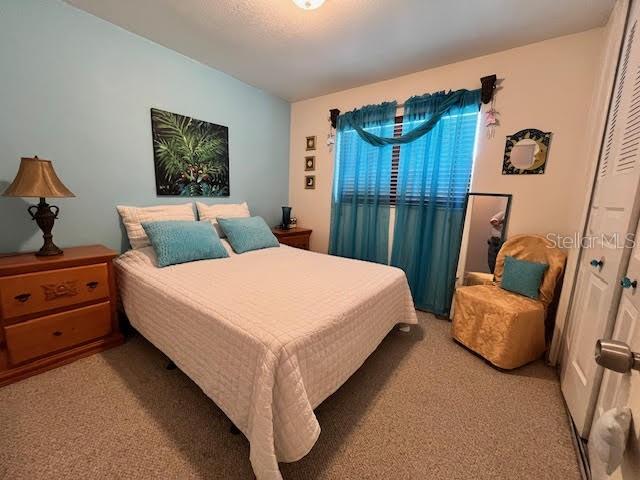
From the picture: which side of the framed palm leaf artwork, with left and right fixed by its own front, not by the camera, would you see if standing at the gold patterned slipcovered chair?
front

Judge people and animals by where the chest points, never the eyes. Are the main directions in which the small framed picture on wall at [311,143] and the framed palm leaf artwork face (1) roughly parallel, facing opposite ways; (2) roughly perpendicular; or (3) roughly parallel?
roughly perpendicular

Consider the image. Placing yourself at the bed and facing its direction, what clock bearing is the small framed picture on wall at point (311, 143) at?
The small framed picture on wall is roughly at 8 o'clock from the bed.

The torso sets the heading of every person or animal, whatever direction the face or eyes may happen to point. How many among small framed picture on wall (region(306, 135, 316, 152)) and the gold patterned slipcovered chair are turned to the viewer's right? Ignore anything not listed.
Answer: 0

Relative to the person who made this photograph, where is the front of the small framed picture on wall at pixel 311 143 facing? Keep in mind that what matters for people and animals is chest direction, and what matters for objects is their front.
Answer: facing the viewer and to the left of the viewer

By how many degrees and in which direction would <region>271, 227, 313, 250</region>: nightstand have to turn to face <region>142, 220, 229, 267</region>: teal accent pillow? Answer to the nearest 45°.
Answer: approximately 90° to its right

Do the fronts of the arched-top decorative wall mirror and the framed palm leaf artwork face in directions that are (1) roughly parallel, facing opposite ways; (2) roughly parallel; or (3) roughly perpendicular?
roughly perpendicular

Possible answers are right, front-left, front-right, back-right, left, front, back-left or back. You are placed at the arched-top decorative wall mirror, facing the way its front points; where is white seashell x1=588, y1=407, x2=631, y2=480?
front

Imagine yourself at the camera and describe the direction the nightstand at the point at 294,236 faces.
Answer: facing the viewer and to the right of the viewer

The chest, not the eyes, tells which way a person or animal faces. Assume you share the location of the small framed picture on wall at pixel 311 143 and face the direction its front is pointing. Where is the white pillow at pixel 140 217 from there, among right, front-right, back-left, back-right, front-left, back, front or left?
front

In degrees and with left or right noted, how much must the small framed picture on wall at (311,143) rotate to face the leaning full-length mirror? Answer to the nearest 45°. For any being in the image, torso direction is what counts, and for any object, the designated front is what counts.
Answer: approximately 90° to its left

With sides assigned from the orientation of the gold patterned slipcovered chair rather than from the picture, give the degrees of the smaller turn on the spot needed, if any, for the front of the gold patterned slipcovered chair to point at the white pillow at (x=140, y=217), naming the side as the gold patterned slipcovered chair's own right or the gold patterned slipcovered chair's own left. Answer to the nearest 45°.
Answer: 0° — it already faces it

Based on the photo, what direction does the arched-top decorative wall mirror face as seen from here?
toward the camera

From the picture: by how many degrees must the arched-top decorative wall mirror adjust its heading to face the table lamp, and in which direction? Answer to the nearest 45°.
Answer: approximately 45° to its right

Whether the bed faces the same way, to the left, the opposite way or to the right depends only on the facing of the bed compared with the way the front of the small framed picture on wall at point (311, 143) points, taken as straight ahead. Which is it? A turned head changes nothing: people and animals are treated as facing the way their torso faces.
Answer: to the left
